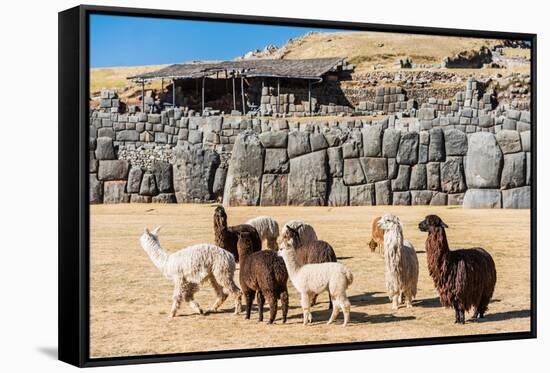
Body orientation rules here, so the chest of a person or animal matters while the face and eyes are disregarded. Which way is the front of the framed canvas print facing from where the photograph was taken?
facing the viewer and to the right of the viewer
